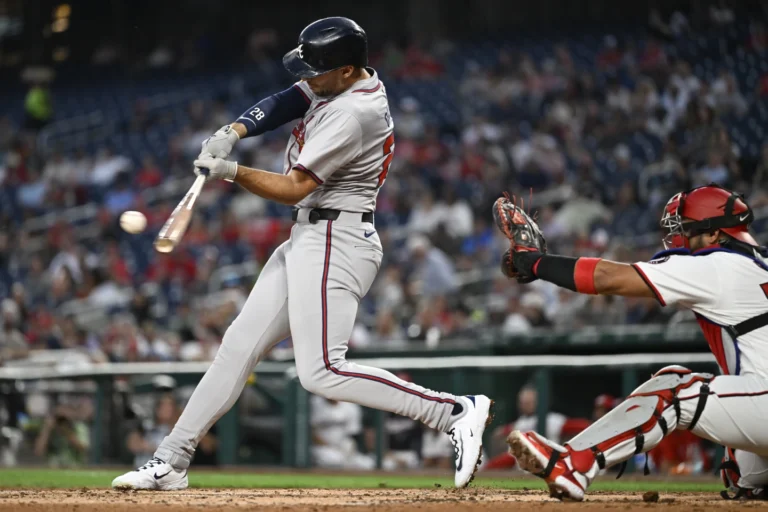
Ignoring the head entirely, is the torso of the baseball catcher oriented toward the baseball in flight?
yes

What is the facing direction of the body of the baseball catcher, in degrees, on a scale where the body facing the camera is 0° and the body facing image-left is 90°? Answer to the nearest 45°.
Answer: approximately 90°

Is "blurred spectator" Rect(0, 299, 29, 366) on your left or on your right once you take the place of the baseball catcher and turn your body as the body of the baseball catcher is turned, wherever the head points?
on your right

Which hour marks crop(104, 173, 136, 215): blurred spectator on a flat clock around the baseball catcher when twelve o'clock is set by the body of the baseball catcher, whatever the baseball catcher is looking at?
The blurred spectator is roughly at 2 o'clock from the baseball catcher.
